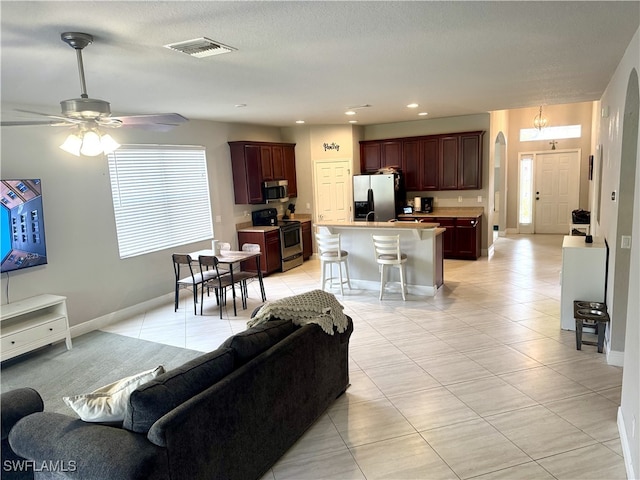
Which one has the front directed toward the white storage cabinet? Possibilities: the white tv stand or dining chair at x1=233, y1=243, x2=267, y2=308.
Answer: the white tv stand

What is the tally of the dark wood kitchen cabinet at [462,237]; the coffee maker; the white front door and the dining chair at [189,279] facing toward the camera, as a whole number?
3

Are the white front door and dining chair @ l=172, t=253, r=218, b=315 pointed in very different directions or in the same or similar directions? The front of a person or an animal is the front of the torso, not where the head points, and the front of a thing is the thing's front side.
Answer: very different directions

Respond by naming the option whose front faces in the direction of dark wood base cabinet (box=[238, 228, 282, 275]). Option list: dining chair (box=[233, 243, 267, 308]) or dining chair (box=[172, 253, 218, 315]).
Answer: dining chair (box=[172, 253, 218, 315])

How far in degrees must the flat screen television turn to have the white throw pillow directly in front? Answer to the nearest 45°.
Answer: approximately 45° to its right

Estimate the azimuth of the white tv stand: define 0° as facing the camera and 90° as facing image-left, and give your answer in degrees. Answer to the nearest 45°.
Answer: approximately 315°

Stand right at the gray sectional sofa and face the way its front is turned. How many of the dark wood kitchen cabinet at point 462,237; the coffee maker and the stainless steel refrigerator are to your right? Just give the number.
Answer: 3

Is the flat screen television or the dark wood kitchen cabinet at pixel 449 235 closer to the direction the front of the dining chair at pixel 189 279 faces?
the dark wood kitchen cabinet

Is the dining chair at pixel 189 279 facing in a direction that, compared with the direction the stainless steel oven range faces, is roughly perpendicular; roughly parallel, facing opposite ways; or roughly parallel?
roughly perpendicular

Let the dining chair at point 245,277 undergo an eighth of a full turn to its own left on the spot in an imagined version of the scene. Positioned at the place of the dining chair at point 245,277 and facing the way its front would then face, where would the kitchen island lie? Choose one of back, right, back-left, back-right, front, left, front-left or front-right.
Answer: left

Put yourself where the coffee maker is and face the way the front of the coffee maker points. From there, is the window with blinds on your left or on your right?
on your right

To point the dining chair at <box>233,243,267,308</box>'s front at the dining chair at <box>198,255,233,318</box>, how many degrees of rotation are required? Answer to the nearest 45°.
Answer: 0° — it already faces it

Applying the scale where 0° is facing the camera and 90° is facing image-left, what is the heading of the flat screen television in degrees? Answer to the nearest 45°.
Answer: approximately 315°
